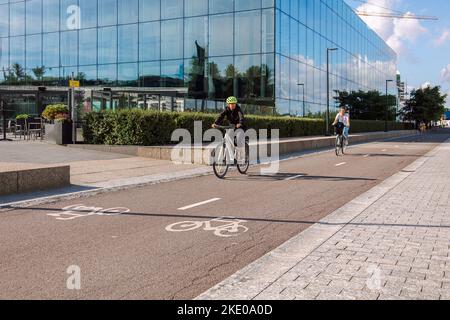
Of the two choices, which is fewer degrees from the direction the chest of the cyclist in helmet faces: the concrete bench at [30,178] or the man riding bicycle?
the concrete bench

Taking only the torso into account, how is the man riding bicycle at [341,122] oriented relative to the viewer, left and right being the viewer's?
facing the viewer and to the left of the viewer

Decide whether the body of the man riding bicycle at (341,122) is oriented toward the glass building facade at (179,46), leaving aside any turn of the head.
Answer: no

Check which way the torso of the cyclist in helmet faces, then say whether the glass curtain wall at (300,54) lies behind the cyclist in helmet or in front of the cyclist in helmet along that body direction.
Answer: behind

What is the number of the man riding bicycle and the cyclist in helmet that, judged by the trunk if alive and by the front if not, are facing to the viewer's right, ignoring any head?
0

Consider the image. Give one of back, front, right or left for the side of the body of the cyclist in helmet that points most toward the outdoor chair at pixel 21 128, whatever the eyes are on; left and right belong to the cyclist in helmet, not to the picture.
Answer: right

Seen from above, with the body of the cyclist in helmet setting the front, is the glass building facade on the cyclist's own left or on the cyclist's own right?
on the cyclist's own right

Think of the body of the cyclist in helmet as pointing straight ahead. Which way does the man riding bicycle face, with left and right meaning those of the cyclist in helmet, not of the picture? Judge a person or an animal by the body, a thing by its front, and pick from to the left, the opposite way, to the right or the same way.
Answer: the same way

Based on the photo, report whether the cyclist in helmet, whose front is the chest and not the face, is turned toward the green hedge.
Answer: no

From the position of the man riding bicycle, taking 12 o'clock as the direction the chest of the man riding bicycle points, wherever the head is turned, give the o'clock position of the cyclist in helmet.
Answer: The cyclist in helmet is roughly at 11 o'clock from the man riding bicycle.

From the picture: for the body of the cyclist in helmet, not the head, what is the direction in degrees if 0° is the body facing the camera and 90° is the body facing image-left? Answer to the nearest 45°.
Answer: approximately 45°
